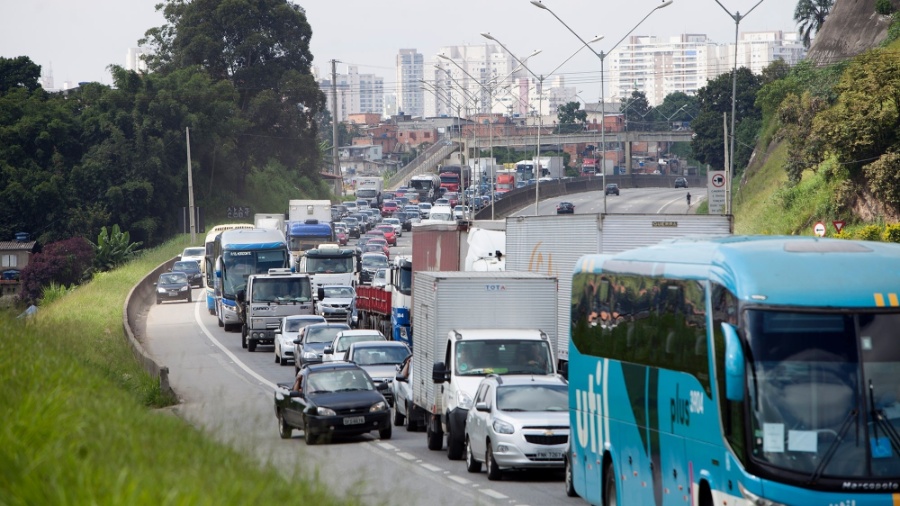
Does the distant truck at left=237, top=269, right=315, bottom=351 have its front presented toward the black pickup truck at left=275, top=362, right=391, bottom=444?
yes

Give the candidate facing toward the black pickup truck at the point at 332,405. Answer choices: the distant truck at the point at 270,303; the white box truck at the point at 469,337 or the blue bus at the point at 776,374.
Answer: the distant truck

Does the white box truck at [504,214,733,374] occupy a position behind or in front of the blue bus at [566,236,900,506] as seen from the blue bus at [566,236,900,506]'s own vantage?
behind

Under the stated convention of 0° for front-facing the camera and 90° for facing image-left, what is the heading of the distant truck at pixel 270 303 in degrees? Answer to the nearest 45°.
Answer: approximately 0°

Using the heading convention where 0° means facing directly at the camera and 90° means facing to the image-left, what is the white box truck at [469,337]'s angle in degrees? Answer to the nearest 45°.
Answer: approximately 0°

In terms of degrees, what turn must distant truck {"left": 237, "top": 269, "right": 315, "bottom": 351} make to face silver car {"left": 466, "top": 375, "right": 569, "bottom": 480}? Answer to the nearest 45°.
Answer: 0° — it already faces it

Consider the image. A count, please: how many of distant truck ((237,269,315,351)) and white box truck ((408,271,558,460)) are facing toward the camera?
2

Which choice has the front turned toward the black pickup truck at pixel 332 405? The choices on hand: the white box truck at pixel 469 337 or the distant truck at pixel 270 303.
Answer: the distant truck

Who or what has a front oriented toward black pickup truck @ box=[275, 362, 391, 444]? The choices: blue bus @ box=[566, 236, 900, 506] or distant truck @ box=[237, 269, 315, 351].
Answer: the distant truck

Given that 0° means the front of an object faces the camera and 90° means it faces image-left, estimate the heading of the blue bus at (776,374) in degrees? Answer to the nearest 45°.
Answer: approximately 315°

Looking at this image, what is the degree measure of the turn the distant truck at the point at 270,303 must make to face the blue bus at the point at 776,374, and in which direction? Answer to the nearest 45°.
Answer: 0° — it already faces it
